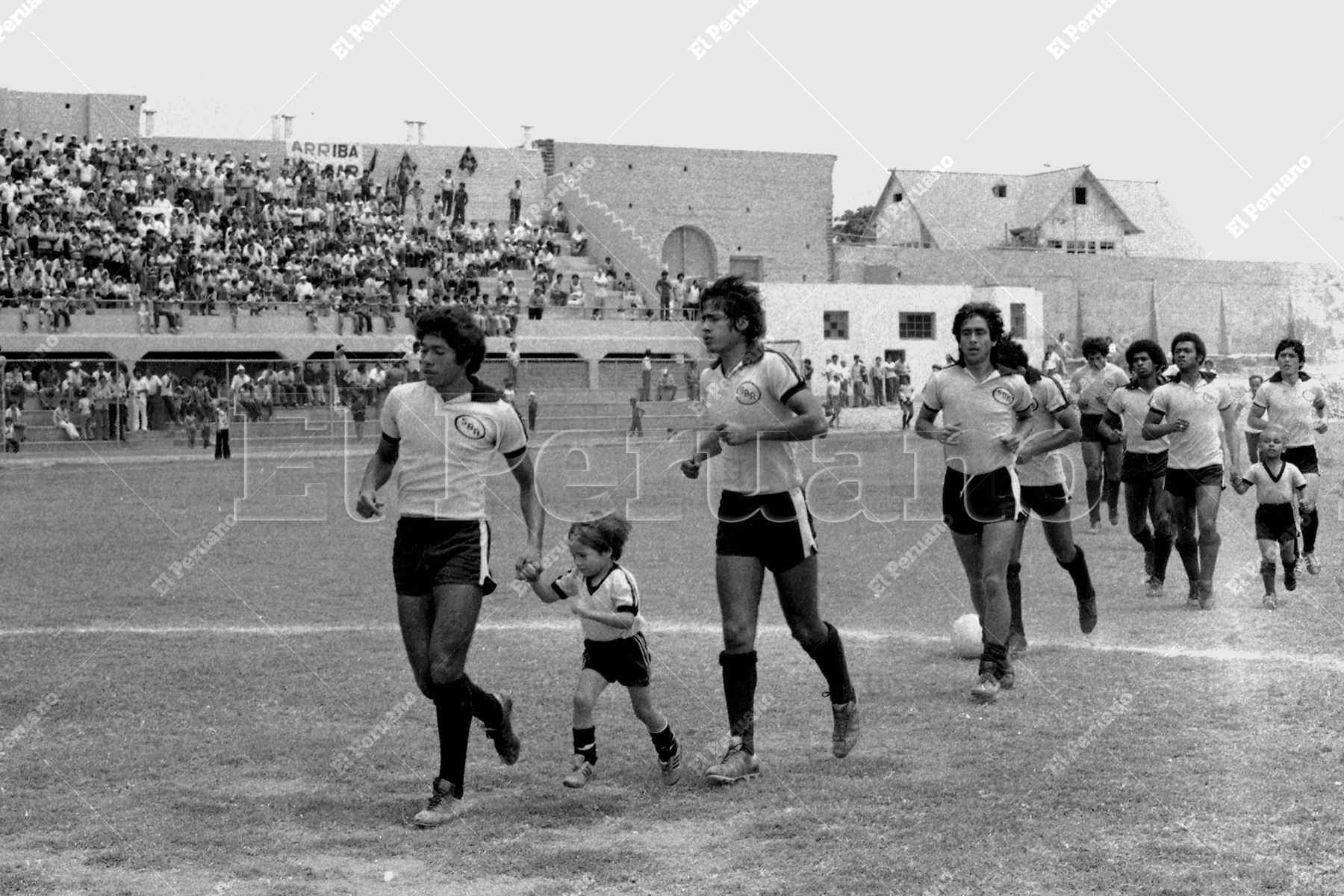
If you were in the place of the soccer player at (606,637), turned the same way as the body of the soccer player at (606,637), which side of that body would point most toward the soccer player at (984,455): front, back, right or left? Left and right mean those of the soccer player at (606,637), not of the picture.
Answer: back

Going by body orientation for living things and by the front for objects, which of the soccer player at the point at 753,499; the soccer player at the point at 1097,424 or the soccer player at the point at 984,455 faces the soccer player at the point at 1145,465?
the soccer player at the point at 1097,424

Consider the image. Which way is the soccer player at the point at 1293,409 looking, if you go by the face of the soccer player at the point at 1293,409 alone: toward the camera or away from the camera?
toward the camera

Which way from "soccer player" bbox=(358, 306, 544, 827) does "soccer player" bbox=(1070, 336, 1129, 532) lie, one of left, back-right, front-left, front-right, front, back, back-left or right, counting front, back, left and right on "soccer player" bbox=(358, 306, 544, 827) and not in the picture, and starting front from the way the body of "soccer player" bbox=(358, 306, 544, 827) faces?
back

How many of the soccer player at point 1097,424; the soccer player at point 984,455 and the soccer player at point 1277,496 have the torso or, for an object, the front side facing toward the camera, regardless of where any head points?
3

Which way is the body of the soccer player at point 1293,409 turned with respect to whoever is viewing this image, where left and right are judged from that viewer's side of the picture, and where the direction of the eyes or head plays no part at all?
facing the viewer

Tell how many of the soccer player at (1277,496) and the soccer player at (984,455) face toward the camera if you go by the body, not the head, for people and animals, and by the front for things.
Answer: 2

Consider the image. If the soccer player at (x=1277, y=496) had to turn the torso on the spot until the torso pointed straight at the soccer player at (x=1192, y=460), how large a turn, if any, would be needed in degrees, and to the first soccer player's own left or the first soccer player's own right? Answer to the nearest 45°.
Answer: approximately 45° to the first soccer player's own right

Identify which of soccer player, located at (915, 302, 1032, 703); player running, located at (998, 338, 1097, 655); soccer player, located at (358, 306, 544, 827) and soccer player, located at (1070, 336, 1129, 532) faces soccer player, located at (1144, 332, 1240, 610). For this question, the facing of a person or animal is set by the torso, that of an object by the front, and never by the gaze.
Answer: soccer player, located at (1070, 336, 1129, 532)

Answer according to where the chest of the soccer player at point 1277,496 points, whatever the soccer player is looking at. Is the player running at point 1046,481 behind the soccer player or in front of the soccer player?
in front

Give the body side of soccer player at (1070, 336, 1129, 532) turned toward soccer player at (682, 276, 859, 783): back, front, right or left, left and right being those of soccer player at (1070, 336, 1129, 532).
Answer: front

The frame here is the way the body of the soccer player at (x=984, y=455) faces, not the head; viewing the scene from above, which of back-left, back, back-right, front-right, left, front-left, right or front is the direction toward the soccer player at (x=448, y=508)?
front-right

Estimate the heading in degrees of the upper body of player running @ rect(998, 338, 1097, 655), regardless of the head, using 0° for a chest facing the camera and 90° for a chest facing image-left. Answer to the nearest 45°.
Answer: approximately 45°

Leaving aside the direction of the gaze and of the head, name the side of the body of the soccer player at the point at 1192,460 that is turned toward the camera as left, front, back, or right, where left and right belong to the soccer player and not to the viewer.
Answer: front

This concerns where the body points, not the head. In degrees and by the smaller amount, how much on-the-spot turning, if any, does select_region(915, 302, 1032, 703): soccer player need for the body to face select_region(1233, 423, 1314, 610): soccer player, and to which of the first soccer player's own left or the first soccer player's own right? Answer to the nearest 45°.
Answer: approximately 135° to the first soccer player's own left
